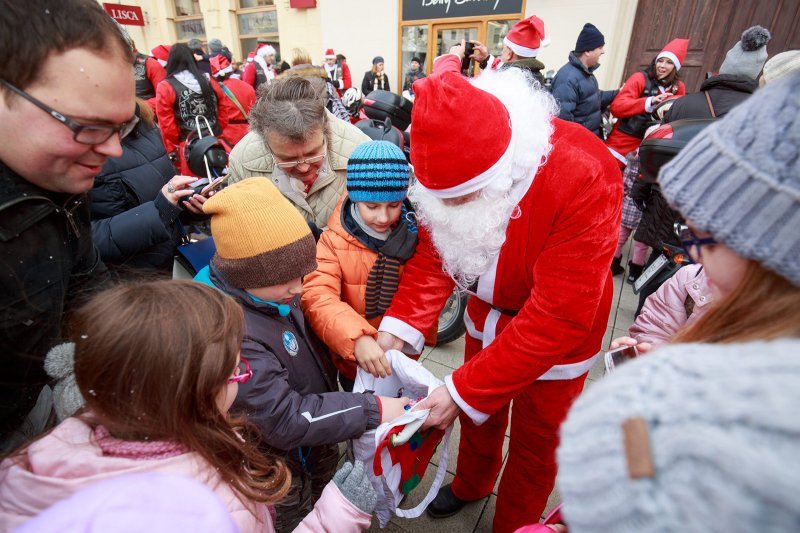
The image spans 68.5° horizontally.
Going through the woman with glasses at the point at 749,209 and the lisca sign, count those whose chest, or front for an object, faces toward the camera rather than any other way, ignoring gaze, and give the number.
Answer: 1

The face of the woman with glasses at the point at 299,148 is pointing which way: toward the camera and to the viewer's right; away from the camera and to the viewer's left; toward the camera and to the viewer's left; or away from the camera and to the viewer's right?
toward the camera and to the viewer's right

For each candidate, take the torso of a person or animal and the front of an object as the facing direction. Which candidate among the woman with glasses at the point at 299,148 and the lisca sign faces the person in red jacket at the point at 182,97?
the lisca sign

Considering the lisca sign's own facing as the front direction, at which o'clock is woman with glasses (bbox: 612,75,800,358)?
The woman with glasses is roughly at 12 o'clock from the lisca sign.

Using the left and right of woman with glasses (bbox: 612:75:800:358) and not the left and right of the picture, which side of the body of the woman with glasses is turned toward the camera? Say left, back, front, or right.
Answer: left

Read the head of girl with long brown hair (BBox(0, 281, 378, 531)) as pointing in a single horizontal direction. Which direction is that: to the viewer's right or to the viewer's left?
to the viewer's right

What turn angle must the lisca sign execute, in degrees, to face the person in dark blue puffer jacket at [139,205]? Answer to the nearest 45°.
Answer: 0° — it already faces them

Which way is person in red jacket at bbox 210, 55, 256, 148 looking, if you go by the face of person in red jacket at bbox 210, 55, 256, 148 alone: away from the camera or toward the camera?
away from the camera
